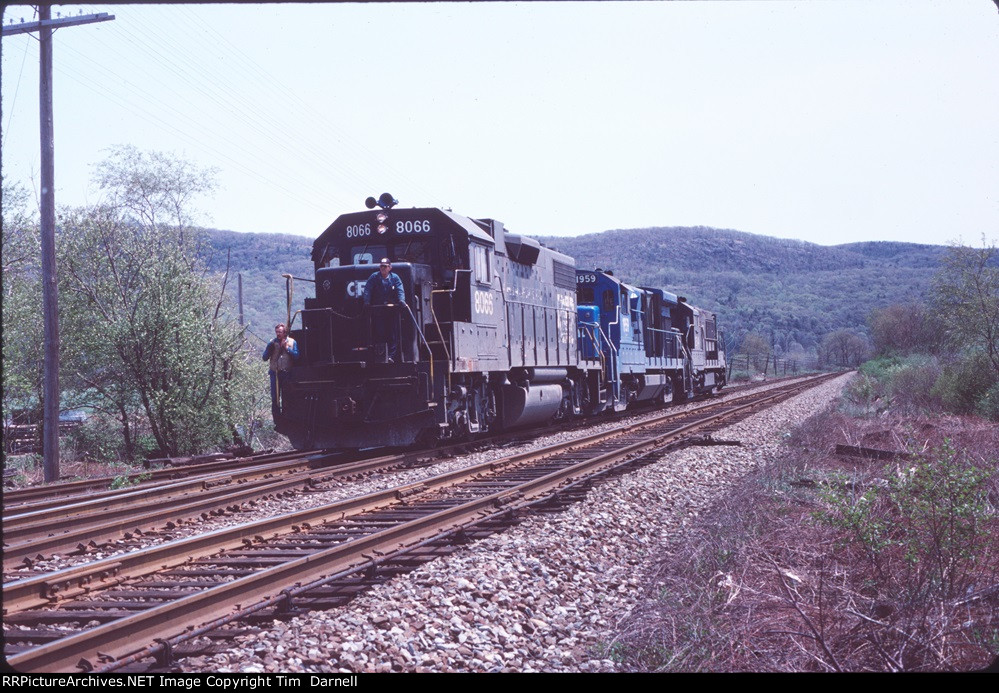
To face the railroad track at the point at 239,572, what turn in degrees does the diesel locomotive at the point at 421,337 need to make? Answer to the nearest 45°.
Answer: approximately 45° to its left

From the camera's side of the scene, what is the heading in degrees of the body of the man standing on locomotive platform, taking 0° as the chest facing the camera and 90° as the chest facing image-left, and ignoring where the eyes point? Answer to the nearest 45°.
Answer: approximately 0°

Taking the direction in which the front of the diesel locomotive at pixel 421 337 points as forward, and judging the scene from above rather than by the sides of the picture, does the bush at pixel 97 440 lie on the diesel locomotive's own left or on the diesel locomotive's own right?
on the diesel locomotive's own right

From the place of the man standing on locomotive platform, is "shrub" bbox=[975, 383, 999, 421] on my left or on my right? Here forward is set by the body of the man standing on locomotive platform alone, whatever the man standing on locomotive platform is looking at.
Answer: on my left

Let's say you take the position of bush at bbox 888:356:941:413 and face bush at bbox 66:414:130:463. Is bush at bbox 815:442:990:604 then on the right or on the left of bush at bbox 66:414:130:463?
left

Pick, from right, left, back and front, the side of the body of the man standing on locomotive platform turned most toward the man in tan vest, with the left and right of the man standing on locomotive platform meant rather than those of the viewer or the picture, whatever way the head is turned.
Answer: right

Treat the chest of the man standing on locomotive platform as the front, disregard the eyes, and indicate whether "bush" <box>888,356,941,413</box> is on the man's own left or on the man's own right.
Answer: on the man's own left

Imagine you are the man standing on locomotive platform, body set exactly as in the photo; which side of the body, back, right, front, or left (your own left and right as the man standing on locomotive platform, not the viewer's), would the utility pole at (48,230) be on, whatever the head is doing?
right

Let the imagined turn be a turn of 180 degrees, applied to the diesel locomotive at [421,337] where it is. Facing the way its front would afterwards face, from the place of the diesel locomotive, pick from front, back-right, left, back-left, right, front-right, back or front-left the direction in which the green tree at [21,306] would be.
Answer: left

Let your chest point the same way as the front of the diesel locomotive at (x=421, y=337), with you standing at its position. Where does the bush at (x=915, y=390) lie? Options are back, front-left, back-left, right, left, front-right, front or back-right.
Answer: back

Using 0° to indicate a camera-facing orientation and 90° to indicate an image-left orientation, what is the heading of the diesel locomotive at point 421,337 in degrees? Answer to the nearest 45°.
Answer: approximately 45°
